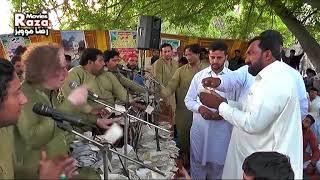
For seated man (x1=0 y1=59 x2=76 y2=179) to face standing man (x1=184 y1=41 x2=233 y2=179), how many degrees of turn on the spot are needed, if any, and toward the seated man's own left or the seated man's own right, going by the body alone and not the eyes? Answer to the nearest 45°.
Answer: approximately 45° to the seated man's own left

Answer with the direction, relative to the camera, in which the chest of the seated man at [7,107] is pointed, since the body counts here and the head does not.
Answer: to the viewer's right

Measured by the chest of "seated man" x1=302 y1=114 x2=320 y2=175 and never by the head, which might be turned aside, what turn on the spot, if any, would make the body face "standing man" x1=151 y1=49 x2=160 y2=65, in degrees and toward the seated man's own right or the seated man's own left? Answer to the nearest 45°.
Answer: approximately 90° to the seated man's own right

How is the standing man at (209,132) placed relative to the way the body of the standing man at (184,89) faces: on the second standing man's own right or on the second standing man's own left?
on the second standing man's own left

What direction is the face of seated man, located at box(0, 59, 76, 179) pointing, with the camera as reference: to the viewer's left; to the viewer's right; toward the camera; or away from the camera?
to the viewer's right

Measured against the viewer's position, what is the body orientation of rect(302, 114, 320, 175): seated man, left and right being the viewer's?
facing the viewer and to the left of the viewer

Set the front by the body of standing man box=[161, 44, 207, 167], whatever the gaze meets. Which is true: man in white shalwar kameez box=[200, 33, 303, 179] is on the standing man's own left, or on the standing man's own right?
on the standing man's own left

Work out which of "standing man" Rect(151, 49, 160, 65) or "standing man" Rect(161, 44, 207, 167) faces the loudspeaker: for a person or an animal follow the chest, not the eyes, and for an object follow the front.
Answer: "standing man" Rect(151, 49, 160, 65)

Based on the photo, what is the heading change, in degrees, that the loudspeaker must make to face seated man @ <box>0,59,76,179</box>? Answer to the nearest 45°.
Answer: approximately 45° to its right

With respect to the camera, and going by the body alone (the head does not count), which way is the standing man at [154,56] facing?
toward the camera

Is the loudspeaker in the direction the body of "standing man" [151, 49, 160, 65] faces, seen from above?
yes

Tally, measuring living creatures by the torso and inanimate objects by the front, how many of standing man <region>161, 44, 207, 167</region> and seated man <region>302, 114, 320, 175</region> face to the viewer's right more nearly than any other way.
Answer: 0

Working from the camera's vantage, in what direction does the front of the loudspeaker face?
facing the viewer and to the right of the viewer
